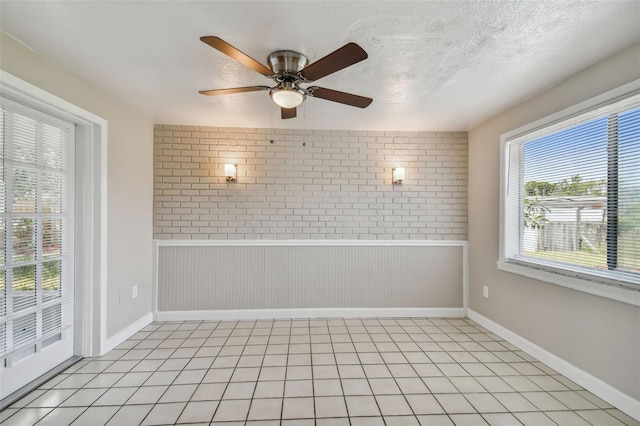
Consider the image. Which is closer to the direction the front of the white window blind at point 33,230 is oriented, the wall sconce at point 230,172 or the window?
the window

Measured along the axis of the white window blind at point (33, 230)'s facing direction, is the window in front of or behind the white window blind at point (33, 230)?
in front

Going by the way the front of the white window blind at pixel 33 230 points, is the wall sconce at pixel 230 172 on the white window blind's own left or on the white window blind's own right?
on the white window blind's own left

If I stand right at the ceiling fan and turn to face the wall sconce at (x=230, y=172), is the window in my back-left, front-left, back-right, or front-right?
back-right

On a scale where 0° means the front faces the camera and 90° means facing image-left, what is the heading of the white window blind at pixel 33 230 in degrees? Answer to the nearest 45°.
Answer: approximately 315°

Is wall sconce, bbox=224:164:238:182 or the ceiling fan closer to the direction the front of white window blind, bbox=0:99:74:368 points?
the ceiling fan

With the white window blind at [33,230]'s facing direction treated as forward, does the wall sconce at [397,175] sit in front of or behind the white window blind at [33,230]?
in front

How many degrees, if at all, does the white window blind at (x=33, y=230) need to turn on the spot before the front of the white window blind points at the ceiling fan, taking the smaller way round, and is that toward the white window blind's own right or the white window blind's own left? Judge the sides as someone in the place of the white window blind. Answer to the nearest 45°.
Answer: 0° — it already faces it
